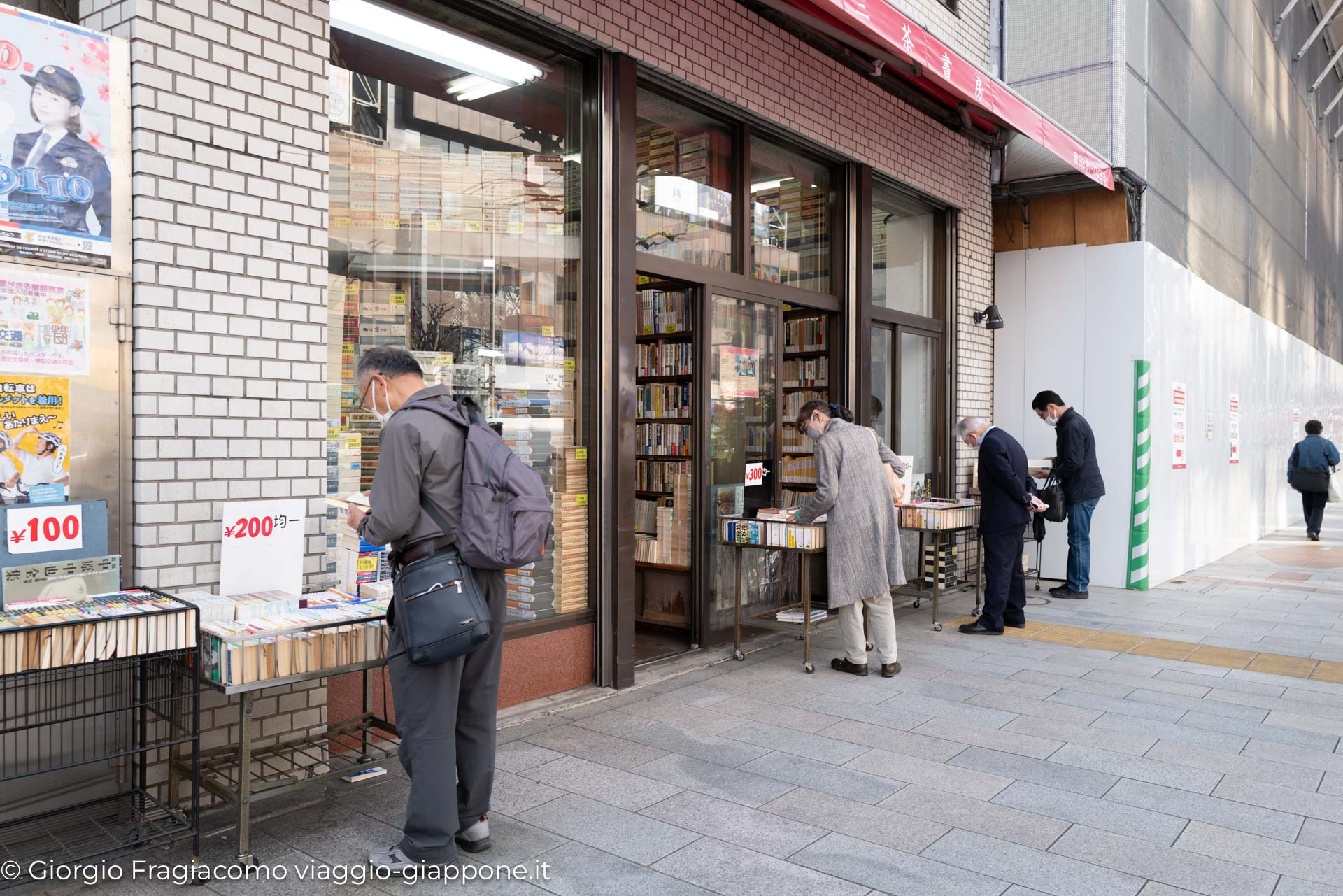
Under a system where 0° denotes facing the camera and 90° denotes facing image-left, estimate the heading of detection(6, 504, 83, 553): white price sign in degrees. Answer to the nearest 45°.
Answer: approximately 0°

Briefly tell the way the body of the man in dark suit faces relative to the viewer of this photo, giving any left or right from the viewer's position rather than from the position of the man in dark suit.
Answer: facing to the left of the viewer

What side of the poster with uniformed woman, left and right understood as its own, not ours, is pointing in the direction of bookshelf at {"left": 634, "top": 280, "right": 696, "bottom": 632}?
left

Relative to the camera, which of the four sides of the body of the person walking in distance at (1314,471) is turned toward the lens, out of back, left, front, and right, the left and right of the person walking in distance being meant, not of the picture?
back

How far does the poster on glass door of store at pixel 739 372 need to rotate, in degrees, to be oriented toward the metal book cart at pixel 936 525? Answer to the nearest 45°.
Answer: approximately 45° to its left

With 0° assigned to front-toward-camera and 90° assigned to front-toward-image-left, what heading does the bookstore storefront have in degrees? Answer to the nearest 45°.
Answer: approximately 315°

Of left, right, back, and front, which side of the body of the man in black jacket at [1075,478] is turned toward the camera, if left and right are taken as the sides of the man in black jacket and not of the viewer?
left

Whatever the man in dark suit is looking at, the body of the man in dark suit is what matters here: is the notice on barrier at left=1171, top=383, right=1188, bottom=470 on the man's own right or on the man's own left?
on the man's own right

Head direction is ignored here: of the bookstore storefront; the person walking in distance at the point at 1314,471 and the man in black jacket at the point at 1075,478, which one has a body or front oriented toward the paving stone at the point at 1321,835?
the bookstore storefront
